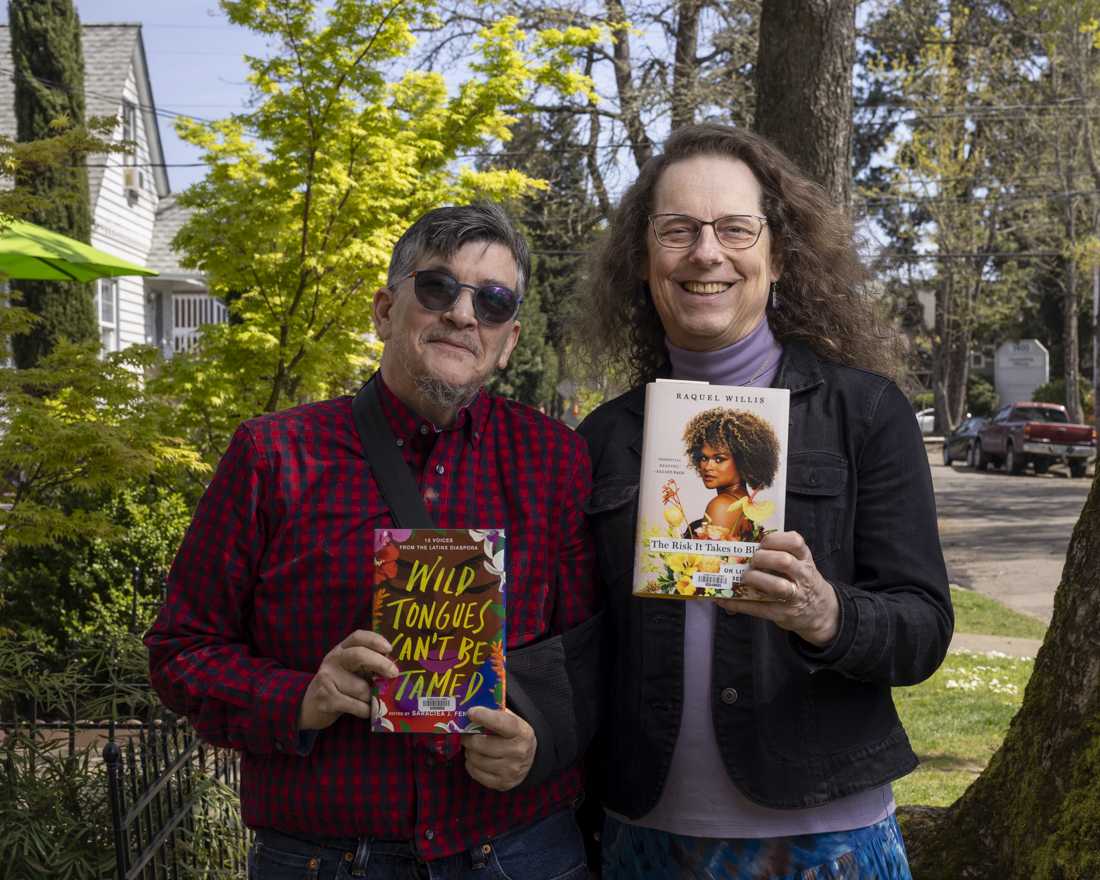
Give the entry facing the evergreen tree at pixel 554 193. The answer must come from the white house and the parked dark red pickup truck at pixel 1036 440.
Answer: the white house

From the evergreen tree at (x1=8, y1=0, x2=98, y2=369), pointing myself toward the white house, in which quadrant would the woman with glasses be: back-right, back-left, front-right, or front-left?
back-right

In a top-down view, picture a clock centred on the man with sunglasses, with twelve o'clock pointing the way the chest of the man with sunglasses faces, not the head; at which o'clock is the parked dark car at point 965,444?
The parked dark car is roughly at 7 o'clock from the man with sunglasses.

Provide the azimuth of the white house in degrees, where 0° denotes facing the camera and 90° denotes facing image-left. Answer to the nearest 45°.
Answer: approximately 315°

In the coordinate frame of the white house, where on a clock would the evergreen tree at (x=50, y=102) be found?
The evergreen tree is roughly at 2 o'clock from the white house.

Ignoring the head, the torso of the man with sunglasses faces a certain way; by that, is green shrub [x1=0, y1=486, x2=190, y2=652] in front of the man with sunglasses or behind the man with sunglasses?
behind

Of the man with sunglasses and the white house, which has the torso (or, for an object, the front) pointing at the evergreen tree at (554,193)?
the white house

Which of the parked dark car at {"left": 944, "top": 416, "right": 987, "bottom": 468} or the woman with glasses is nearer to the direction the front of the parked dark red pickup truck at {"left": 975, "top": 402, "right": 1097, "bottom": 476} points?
the parked dark car

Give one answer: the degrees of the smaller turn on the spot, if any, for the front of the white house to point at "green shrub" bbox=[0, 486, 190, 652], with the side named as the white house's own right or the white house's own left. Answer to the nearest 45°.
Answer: approximately 45° to the white house's own right

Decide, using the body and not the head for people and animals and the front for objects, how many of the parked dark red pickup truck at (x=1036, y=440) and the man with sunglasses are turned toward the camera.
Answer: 1
